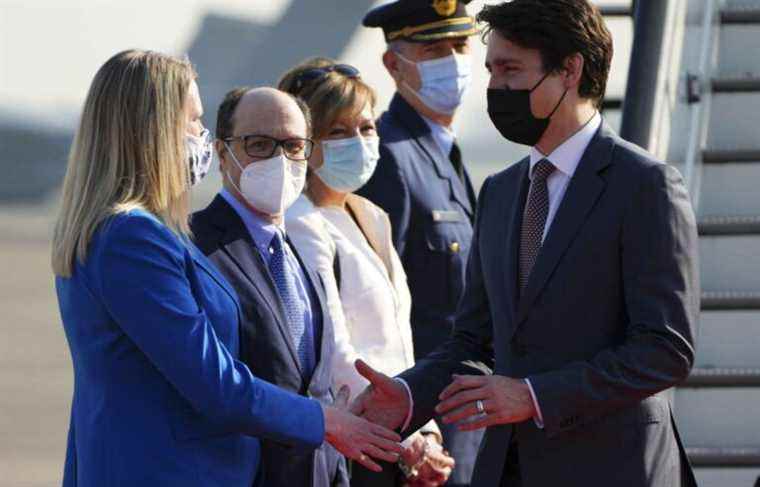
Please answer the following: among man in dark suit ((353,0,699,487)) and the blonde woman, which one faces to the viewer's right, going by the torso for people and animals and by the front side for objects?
the blonde woman

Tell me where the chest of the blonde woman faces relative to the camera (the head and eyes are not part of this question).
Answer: to the viewer's right

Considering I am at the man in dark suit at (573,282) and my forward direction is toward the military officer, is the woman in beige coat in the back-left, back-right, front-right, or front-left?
front-left

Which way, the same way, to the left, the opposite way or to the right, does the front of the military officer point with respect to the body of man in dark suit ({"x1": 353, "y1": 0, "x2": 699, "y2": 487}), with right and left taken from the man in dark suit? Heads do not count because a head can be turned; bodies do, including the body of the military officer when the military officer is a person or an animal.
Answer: to the left

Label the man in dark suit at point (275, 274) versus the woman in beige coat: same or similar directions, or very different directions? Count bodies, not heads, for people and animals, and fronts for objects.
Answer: same or similar directions

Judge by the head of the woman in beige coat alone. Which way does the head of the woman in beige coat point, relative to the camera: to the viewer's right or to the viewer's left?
to the viewer's right

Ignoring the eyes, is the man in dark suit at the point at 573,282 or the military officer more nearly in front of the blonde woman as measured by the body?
the man in dark suit

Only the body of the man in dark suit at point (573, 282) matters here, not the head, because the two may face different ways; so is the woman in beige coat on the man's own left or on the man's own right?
on the man's own right

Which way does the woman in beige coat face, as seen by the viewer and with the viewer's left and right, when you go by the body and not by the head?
facing the viewer and to the right of the viewer

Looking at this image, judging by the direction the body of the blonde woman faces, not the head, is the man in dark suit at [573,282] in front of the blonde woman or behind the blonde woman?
in front

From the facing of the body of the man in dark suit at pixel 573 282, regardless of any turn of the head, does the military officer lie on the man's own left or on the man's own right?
on the man's own right

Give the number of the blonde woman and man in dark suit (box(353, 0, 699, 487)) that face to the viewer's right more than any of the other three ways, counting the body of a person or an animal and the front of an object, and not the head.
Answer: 1

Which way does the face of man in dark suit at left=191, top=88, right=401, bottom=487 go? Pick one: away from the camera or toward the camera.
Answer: toward the camera

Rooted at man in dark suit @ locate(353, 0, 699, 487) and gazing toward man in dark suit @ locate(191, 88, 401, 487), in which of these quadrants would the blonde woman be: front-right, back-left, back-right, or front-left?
front-left
